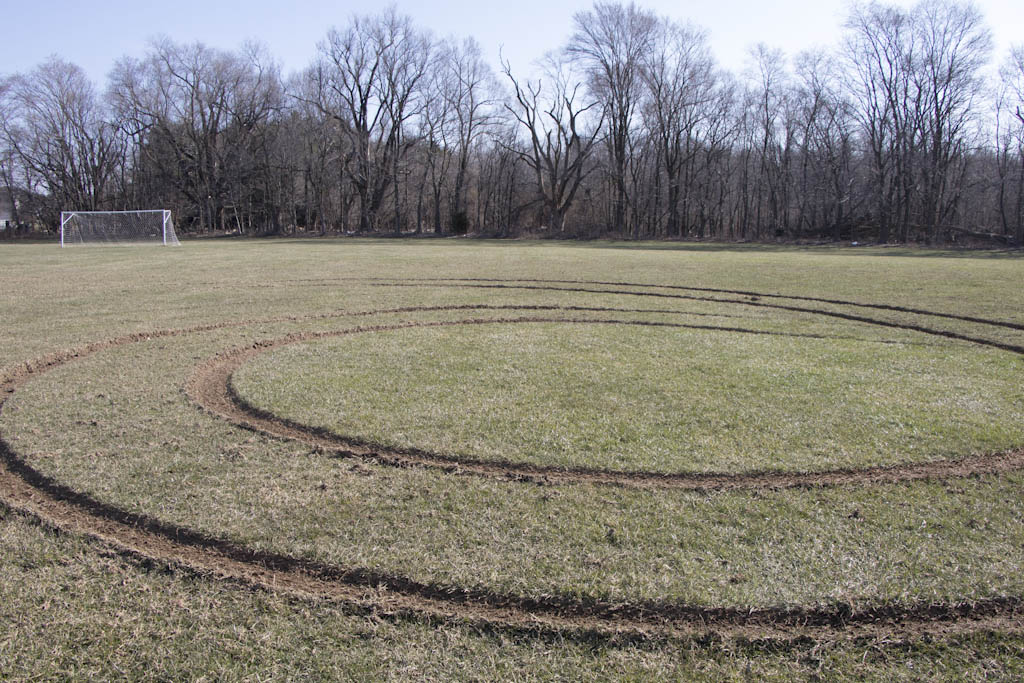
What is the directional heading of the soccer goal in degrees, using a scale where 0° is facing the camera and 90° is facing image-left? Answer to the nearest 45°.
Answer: approximately 0°
